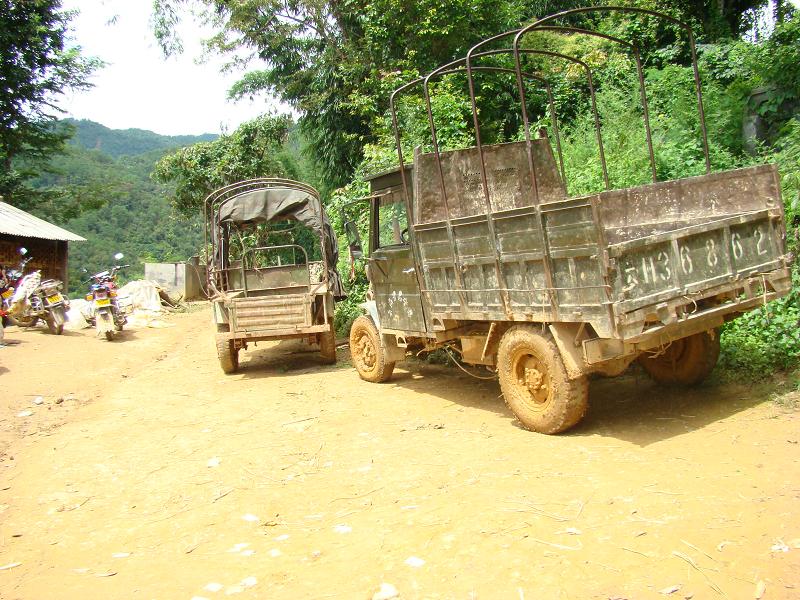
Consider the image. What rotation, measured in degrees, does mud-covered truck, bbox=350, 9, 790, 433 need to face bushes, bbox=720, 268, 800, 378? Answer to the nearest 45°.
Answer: approximately 90° to its right

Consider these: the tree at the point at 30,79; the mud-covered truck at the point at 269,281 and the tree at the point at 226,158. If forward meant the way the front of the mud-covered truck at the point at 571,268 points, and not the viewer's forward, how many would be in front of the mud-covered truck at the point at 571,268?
3

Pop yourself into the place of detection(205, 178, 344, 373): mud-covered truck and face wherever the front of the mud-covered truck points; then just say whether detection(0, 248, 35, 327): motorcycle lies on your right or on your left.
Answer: on your left

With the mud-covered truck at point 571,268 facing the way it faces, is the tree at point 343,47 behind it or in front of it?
in front

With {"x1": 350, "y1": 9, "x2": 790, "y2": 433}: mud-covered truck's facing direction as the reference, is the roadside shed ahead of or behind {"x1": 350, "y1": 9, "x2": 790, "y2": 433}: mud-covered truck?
ahead

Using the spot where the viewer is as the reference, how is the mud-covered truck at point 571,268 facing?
facing away from the viewer and to the left of the viewer

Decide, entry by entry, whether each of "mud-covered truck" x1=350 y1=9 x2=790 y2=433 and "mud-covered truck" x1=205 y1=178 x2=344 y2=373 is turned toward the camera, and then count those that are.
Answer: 0

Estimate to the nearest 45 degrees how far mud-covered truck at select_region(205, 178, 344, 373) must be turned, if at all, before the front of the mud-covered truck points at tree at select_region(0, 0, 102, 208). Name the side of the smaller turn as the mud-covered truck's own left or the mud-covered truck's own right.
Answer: approximately 45° to the mud-covered truck's own left

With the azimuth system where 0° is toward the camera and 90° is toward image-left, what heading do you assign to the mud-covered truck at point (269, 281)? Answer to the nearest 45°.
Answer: approximately 180°
